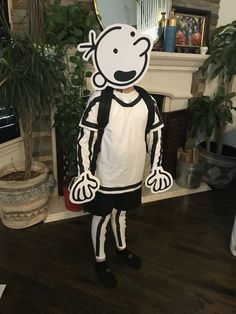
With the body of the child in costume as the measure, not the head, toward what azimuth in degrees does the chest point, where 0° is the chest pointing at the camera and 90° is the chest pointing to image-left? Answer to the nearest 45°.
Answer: approximately 315°

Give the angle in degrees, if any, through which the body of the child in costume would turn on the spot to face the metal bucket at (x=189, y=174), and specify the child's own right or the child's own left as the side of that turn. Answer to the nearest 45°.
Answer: approximately 90° to the child's own left

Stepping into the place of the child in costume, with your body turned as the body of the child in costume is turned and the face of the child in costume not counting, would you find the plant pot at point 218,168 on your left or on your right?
on your left

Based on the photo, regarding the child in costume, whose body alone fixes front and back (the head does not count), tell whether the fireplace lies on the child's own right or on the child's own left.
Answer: on the child's own left

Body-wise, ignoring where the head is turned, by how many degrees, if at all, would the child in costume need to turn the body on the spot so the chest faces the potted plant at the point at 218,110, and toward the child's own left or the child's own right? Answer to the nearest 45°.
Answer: approximately 90° to the child's own left

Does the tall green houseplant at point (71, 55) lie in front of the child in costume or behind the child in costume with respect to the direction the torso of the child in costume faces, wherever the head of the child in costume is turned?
behind

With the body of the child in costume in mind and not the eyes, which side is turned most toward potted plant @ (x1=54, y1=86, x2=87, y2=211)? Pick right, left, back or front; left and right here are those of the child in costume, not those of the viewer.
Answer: back

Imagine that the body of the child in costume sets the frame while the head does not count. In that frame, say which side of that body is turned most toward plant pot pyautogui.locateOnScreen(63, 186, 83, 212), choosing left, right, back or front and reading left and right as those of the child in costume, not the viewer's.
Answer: back
